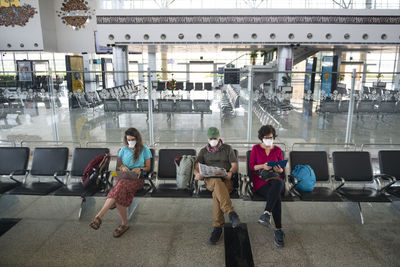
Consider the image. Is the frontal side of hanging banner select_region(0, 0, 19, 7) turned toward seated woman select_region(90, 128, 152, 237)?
yes

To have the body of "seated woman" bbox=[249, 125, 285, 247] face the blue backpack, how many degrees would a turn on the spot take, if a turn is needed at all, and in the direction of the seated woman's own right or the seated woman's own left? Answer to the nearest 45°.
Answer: approximately 135° to the seated woman's own left

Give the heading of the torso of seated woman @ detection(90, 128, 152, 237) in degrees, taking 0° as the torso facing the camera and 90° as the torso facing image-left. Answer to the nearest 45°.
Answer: approximately 45°

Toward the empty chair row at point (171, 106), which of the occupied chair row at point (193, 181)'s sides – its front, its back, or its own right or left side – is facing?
back

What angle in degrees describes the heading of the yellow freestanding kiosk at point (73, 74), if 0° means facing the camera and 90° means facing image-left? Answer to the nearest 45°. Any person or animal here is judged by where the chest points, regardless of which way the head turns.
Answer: approximately 0°

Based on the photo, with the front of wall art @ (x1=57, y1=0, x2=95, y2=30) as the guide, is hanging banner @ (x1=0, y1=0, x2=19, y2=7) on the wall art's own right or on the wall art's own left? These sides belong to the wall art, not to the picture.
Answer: on the wall art's own right

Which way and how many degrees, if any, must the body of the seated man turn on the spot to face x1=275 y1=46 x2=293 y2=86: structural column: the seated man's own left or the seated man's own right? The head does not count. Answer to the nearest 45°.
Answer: approximately 180°

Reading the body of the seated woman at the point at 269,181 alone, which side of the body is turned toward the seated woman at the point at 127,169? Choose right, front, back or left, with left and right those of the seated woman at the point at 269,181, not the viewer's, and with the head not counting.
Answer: right
